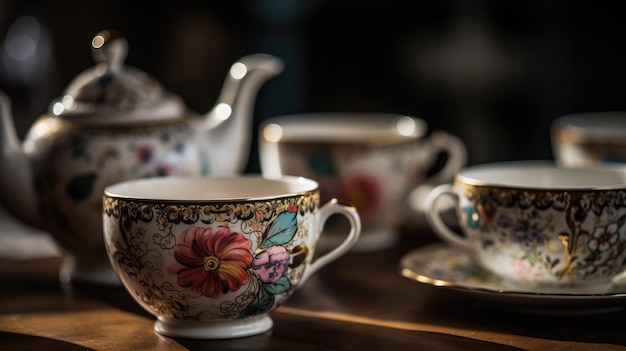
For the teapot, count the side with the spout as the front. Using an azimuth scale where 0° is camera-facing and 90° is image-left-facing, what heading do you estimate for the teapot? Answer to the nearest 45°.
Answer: approximately 270°
